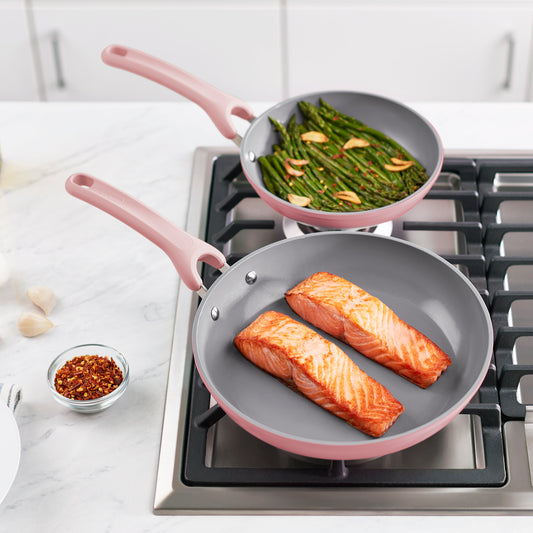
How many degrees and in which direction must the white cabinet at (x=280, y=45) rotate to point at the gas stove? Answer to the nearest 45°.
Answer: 0° — it already faces it

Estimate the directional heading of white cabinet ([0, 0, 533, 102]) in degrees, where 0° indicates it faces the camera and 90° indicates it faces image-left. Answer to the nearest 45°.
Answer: approximately 0°

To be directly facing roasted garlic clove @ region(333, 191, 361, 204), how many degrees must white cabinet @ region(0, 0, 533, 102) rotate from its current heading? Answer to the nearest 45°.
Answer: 0° — it already faces it

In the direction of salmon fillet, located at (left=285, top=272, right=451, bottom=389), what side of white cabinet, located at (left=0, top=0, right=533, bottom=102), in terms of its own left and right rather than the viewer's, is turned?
front

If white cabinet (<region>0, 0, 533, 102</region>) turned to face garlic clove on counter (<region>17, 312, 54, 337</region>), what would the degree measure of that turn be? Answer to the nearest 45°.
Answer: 0° — it already faces it

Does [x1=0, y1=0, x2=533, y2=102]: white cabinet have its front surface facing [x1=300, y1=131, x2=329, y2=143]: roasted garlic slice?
yes

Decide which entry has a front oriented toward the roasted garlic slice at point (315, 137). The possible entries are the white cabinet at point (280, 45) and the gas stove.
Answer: the white cabinet

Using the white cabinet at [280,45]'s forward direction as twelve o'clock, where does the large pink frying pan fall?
The large pink frying pan is roughly at 12 o'clock from the white cabinet.

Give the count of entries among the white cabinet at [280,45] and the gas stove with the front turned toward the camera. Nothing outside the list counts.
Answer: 2
